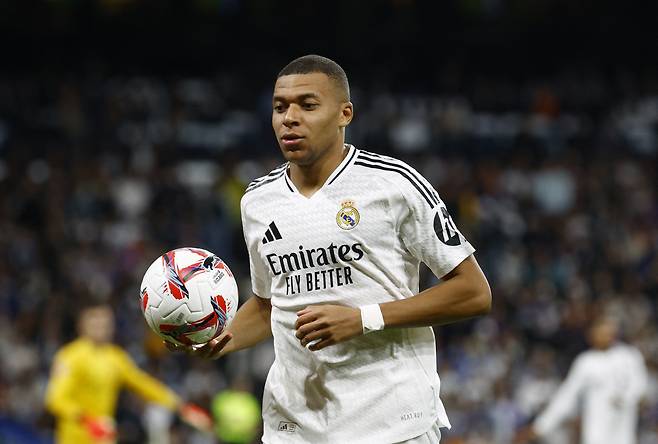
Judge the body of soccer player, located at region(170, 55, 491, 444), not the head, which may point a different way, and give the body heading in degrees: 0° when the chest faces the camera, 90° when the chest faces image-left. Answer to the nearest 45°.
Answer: approximately 45°

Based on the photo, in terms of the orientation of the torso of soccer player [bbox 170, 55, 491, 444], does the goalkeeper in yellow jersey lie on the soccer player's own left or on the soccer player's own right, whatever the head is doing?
on the soccer player's own right

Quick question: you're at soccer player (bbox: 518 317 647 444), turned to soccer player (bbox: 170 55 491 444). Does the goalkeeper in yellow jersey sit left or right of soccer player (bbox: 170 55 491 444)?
right

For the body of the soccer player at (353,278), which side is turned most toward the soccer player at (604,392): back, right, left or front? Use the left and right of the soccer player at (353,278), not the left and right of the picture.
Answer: back
